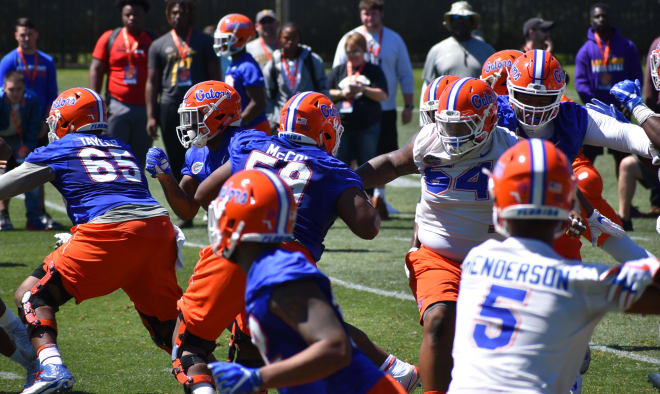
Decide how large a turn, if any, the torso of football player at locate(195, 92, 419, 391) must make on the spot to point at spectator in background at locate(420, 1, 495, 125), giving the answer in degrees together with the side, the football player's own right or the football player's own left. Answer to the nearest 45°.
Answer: approximately 45° to the football player's own left

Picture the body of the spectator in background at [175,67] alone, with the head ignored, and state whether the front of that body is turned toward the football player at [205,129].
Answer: yes

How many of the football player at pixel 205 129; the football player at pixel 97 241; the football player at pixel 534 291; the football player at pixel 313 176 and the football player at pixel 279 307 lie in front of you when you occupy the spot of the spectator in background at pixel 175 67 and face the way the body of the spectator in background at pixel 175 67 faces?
5

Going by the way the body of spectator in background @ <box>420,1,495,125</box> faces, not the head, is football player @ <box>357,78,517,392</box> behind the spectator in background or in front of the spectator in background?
in front

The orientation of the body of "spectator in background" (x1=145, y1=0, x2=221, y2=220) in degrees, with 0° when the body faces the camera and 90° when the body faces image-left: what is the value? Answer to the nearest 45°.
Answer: approximately 0°

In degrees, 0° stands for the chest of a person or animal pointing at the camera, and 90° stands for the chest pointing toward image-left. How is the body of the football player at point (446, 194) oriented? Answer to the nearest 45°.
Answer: approximately 0°

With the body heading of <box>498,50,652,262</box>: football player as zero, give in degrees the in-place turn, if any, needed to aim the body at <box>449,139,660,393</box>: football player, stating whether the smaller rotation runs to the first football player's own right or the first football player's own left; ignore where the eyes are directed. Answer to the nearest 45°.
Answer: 0° — they already face them
